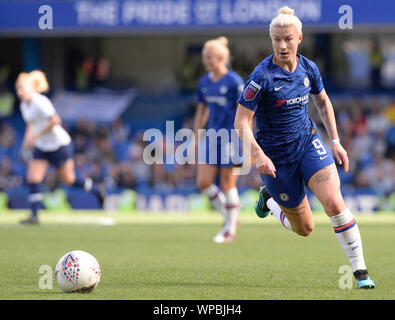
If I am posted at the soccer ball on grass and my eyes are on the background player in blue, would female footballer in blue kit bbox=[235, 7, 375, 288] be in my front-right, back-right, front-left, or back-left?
front-right

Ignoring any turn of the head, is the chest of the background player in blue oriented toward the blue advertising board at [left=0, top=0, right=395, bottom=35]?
no

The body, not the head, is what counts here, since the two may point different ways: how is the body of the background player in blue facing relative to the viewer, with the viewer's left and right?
facing the viewer and to the left of the viewer

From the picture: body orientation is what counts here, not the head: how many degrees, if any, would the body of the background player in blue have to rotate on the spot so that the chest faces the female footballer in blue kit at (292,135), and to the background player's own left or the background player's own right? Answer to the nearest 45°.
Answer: approximately 45° to the background player's own left

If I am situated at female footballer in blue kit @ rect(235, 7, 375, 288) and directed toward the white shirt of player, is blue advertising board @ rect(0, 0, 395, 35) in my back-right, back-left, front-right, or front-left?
front-right

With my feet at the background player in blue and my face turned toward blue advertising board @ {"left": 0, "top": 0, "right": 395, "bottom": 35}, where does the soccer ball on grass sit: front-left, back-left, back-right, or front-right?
back-left

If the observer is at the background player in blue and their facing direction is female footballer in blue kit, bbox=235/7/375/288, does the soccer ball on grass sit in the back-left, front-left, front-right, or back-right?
front-right

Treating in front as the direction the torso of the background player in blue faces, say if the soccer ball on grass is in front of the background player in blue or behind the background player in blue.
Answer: in front

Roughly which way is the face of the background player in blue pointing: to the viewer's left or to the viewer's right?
to the viewer's left

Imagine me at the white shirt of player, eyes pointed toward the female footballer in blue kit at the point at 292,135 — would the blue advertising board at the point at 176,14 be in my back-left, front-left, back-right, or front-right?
back-left

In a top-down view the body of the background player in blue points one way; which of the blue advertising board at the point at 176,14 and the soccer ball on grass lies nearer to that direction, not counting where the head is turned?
the soccer ball on grass

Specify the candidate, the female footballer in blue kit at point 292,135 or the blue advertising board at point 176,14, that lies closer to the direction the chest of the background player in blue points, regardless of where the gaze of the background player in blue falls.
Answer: the female footballer in blue kit

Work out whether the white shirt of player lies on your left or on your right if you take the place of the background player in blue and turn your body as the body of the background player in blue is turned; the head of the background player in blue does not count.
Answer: on your right
